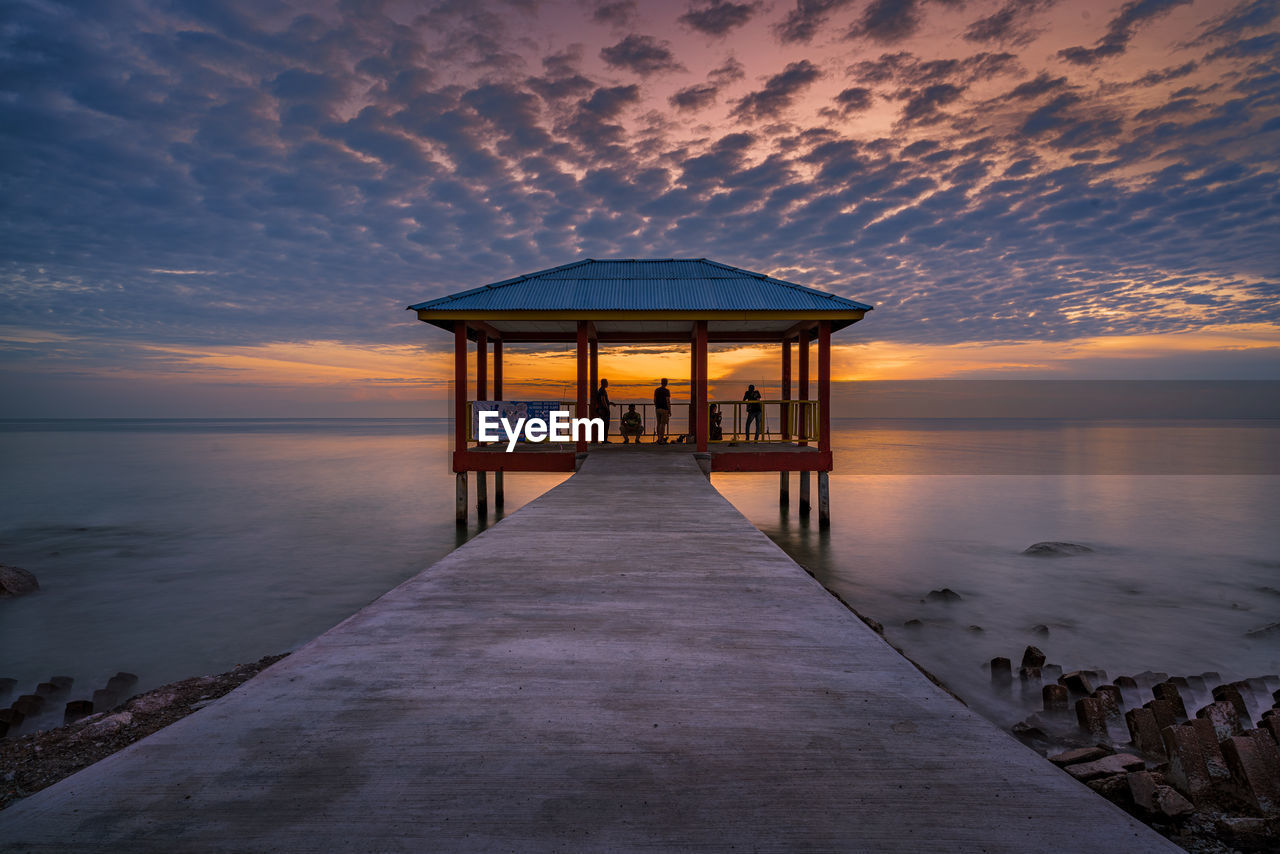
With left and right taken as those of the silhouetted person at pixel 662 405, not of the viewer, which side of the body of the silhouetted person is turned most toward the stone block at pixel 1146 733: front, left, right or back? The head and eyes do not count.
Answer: back

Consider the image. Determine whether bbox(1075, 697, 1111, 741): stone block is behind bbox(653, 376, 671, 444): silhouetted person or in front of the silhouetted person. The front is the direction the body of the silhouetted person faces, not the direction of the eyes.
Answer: behind

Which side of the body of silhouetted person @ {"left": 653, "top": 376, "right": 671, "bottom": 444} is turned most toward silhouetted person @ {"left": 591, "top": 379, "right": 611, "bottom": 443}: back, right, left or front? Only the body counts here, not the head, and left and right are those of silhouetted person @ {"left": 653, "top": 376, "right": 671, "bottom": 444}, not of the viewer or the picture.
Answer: left

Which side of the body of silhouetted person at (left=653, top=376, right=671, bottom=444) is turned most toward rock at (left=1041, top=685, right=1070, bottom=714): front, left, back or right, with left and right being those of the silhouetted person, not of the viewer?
back

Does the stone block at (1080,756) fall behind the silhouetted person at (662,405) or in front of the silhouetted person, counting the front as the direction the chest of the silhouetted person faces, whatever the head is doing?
behind

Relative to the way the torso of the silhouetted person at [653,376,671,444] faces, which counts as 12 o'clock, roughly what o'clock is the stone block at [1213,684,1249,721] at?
The stone block is roughly at 5 o'clock from the silhouetted person.

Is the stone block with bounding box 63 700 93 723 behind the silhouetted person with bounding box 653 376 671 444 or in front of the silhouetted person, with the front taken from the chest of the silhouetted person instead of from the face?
behind

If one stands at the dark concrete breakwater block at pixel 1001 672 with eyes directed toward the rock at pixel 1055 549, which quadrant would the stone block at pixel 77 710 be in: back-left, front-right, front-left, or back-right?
back-left

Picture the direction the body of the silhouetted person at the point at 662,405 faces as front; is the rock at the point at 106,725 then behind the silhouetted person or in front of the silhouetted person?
behind

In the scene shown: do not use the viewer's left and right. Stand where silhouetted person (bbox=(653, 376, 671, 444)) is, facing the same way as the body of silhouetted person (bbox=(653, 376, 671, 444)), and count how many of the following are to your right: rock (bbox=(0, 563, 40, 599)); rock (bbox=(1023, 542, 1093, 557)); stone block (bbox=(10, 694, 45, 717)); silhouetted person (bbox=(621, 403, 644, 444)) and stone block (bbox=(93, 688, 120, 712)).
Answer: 1

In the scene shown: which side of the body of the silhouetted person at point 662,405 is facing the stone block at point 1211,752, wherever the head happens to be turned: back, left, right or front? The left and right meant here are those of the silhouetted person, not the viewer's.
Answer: back

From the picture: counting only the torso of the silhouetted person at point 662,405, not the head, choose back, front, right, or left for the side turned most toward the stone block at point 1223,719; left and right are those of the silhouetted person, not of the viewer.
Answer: back

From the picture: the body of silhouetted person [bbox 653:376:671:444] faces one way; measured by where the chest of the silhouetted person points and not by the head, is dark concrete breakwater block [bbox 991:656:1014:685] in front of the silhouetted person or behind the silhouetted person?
behind

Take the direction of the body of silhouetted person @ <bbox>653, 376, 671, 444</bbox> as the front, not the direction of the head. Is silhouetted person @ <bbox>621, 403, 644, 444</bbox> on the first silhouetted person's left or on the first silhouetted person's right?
on the first silhouetted person's left

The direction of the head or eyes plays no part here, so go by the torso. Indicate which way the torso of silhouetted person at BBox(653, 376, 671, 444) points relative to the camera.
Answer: away from the camera
